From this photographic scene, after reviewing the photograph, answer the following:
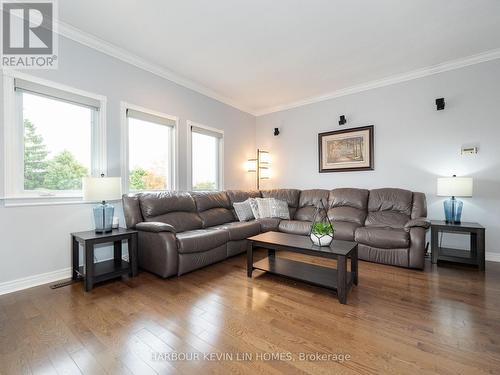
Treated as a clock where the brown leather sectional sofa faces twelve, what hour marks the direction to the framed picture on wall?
The framed picture on wall is roughly at 8 o'clock from the brown leather sectional sofa.

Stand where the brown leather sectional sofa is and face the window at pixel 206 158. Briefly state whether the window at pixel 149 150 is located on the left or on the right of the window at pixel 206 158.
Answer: left

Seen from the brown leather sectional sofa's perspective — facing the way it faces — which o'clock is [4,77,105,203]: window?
The window is roughly at 2 o'clock from the brown leather sectional sofa.

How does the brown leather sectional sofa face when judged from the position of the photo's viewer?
facing the viewer

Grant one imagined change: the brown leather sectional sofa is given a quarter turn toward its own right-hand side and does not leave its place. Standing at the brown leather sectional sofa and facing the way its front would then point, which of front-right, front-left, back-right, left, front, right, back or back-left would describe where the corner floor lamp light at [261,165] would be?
right

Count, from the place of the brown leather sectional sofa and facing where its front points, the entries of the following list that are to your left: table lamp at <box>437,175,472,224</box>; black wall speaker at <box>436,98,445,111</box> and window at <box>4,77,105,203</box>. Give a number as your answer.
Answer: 2

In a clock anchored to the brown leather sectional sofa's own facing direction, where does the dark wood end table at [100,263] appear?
The dark wood end table is roughly at 2 o'clock from the brown leather sectional sofa.

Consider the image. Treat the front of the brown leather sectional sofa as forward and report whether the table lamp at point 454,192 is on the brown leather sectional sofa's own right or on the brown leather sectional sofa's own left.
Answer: on the brown leather sectional sofa's own left

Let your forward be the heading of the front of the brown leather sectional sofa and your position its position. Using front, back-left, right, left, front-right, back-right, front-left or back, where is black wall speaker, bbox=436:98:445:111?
left

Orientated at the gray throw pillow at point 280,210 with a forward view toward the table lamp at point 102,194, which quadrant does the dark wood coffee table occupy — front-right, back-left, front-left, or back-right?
front-left

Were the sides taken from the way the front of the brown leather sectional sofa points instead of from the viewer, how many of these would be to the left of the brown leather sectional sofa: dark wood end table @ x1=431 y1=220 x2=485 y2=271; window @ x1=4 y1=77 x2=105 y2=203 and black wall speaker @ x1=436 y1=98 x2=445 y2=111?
2

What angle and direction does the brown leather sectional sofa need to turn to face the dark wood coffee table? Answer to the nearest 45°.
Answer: approximately 45° to its left
